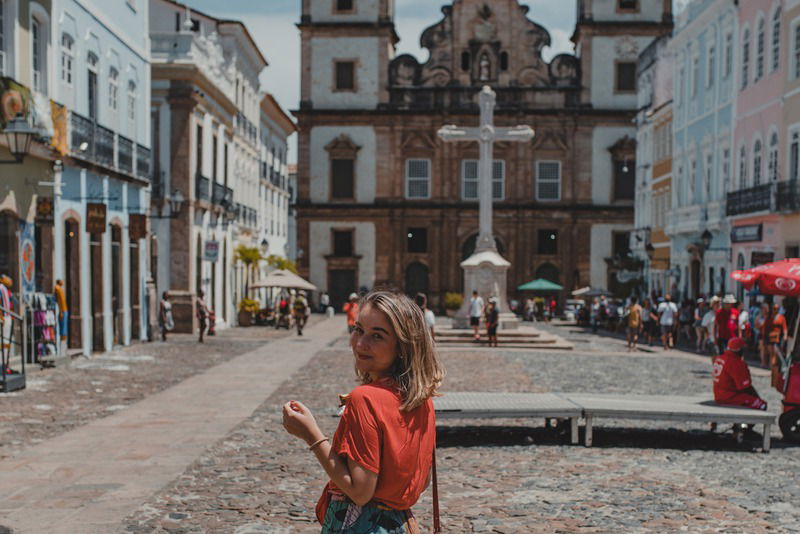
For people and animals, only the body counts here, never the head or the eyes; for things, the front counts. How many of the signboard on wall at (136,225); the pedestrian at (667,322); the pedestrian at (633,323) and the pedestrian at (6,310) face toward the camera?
1

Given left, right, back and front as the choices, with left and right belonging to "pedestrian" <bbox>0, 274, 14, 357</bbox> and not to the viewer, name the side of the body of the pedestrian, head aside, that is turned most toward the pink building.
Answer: front

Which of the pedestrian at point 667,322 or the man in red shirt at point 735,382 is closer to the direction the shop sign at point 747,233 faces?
the pedestrian

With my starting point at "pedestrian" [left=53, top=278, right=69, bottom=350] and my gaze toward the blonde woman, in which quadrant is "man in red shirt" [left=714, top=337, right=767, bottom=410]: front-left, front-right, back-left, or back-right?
front-left

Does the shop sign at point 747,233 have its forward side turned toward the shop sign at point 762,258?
no

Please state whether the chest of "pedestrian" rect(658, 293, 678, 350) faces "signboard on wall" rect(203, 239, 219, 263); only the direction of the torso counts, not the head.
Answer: no

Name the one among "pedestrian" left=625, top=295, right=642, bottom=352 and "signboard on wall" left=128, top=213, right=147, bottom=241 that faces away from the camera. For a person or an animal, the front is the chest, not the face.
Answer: the pedestrian

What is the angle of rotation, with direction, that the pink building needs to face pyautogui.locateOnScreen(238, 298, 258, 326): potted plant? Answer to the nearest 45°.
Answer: approximately 45° to its right

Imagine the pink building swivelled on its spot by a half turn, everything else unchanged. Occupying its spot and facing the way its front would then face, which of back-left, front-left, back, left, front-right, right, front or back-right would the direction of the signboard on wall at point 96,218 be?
back

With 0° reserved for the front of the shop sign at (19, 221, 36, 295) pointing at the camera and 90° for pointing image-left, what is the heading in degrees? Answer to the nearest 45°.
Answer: approximately 315°

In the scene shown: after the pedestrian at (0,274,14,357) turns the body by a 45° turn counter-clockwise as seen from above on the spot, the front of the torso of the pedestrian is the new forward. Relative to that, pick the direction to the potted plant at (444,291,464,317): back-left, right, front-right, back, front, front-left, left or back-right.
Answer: front

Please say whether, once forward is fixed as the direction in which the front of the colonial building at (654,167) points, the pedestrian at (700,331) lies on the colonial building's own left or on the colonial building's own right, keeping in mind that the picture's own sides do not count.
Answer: on the colonial building's own left

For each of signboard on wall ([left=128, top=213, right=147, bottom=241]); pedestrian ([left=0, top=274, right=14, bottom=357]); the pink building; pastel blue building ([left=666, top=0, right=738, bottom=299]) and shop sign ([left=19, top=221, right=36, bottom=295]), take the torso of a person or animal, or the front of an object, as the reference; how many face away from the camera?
0

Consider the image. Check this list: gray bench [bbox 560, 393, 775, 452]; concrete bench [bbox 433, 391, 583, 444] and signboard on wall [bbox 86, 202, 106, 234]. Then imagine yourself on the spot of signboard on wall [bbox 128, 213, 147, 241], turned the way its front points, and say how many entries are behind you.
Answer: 0

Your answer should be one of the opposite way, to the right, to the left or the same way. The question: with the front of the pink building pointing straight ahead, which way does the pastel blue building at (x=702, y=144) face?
the same way

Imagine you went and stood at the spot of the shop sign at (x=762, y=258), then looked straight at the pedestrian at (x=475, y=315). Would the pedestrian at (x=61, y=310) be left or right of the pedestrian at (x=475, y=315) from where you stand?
left

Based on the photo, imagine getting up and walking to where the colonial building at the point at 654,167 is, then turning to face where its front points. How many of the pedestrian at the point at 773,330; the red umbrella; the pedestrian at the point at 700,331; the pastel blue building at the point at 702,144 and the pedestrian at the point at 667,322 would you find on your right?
0
